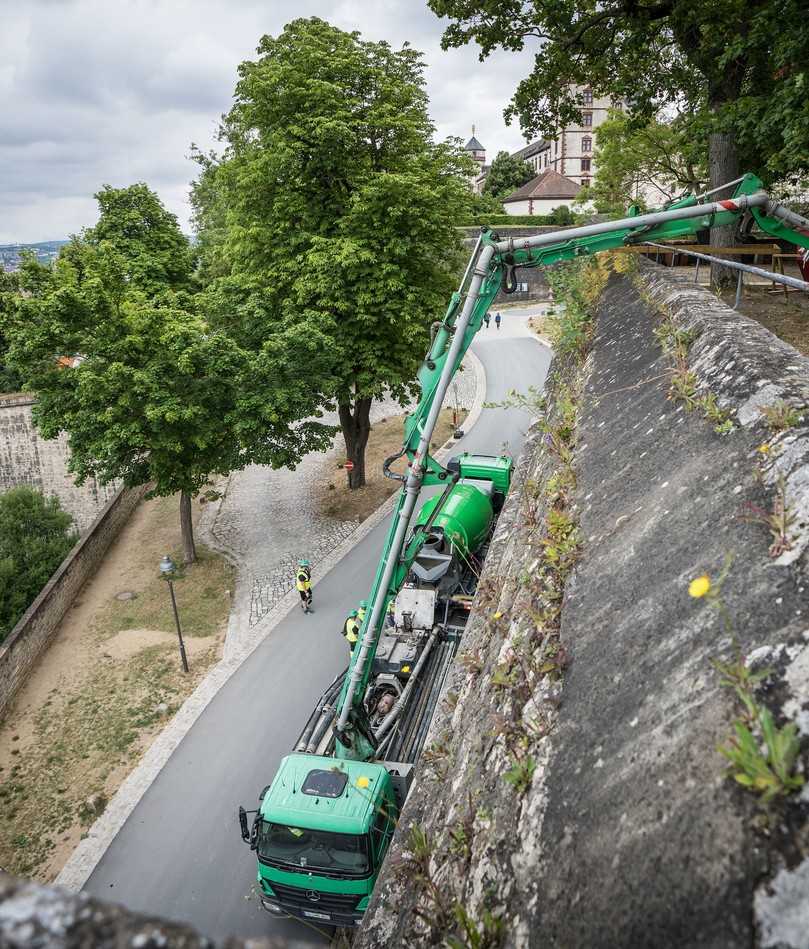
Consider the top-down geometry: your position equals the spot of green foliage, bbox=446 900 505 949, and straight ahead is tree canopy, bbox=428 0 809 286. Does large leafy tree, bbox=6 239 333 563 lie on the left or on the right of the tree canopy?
left

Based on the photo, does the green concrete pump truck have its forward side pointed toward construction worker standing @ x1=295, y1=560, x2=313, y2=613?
no

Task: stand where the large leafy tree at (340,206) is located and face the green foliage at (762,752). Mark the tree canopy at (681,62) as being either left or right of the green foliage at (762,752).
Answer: left

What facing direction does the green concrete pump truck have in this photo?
toward the camera

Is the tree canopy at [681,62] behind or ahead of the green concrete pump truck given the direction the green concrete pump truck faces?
behind

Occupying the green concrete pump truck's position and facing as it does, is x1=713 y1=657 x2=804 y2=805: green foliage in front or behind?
in front

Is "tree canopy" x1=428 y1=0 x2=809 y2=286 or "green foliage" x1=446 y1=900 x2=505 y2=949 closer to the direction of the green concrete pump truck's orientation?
the green foliage

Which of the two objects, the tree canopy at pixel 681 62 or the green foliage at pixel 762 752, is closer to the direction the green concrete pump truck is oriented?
the green foliage

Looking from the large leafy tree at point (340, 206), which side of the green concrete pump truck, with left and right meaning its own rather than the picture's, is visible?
back

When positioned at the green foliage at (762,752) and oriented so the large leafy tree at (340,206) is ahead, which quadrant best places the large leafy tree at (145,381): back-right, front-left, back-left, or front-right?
front-left

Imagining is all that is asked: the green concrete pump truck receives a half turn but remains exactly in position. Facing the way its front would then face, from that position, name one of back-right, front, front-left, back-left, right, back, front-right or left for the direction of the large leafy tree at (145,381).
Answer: front-left
